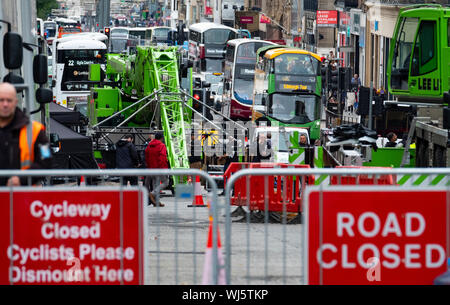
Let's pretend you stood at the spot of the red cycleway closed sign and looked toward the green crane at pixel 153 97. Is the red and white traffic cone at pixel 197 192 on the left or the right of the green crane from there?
right

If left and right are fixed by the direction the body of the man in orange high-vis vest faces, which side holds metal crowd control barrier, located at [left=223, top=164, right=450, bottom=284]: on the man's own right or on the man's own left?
on the man's own left

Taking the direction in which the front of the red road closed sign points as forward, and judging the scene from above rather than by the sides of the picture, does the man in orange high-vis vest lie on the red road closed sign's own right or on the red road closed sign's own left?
on the red road closed sign's own right

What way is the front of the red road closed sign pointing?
toward the camera

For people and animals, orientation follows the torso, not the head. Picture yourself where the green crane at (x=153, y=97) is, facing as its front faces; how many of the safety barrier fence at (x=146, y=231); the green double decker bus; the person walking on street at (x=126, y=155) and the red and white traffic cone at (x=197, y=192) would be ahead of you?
3

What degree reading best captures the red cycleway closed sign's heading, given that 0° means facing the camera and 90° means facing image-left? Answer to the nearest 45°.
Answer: approximately 0°

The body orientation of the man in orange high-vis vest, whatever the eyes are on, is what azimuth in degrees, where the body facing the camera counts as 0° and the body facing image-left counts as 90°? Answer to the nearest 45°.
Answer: approximately 0°

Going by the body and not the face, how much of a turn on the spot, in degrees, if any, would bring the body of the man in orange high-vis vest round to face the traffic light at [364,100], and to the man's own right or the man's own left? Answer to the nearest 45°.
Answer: approximately 135° to the man's own left

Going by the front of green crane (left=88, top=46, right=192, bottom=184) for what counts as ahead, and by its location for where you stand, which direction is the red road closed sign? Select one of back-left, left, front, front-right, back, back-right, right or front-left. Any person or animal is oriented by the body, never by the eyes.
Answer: front

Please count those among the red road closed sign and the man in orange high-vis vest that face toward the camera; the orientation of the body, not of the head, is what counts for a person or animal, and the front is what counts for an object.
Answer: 2

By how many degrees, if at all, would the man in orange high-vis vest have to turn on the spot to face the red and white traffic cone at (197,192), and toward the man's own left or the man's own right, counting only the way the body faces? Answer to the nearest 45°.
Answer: approximately 180°
